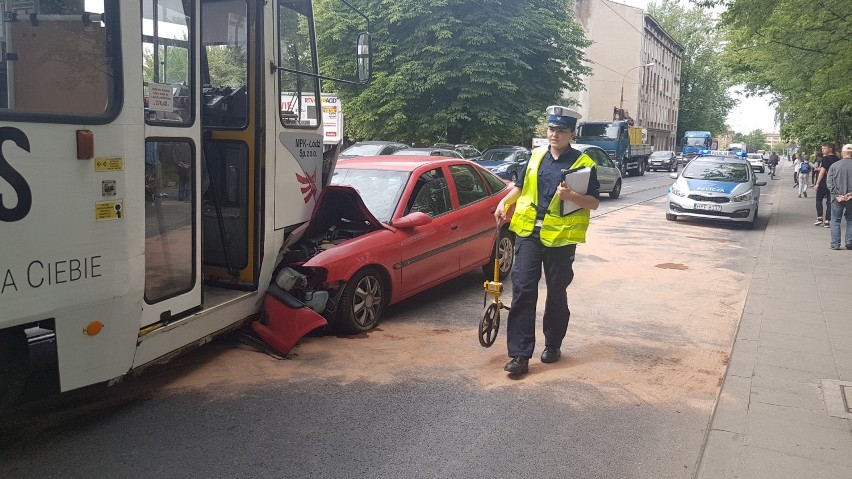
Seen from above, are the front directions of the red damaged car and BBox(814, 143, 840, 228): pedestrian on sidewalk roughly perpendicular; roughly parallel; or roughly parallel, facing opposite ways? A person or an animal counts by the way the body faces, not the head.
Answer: roughly perpendicular

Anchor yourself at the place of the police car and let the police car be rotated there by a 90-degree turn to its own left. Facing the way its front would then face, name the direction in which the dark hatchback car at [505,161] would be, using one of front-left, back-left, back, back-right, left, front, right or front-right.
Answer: back-left

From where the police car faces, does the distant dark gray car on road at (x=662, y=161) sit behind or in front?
behind

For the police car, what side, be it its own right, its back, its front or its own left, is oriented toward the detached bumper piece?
front

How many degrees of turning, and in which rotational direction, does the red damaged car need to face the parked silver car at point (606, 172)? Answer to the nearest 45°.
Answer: approximately 180°

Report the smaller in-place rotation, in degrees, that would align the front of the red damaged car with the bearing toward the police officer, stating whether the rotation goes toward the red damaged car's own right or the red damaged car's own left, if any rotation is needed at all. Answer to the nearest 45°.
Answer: approximately 90° to the red damaged car's own left

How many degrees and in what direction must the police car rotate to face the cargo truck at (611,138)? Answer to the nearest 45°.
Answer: approximately 180°
